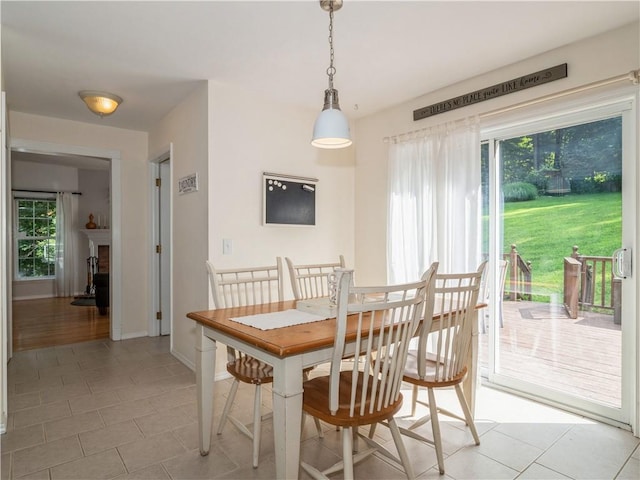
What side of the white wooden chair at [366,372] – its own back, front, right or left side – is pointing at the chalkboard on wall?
front

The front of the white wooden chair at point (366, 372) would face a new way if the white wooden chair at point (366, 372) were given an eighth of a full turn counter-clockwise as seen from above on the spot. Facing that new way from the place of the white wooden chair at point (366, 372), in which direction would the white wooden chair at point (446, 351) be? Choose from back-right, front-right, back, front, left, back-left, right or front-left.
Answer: back-right

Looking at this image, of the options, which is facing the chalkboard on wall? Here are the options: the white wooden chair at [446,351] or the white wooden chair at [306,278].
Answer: the white wooden chair at [446,351]

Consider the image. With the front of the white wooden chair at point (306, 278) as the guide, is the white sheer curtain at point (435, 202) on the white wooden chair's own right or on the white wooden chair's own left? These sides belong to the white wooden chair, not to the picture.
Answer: on the white wooden chair's own left

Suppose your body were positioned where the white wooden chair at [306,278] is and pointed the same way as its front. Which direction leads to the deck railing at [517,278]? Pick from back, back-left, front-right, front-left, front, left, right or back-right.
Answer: front-left

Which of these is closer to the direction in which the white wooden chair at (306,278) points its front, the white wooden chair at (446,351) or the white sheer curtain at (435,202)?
the white wooden chair

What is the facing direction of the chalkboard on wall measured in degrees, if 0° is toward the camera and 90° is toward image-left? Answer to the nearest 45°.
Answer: approximately 315°

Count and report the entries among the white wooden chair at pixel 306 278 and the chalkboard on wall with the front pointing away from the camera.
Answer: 0

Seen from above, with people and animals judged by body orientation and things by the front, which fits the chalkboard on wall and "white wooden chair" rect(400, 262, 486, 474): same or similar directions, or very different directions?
very different directions

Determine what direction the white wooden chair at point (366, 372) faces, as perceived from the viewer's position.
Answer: facing away from the viewer and to the left of the viewer

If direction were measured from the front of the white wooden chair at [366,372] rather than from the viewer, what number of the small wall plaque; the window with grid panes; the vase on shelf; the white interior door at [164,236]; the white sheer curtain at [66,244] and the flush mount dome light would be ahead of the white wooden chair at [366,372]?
6

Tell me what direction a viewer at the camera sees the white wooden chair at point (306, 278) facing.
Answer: facing the viewer and to the right of the viewer

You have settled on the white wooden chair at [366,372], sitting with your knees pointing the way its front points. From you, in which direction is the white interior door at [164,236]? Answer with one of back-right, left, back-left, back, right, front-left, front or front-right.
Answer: front
